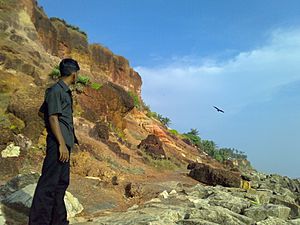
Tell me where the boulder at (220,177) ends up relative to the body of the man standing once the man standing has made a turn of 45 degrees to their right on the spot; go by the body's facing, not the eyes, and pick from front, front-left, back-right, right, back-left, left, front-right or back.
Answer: left

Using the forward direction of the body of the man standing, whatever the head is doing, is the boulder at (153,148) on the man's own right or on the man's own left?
on the man's own left

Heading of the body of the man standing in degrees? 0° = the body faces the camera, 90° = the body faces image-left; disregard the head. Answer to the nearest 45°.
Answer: approximately 270°

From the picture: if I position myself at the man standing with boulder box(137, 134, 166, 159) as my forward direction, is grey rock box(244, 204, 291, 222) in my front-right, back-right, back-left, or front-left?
front-right
